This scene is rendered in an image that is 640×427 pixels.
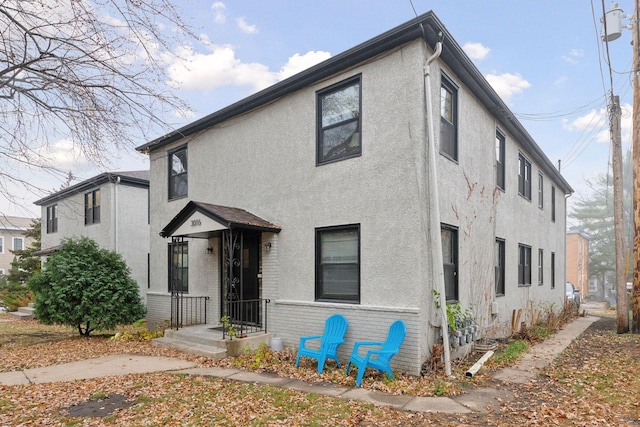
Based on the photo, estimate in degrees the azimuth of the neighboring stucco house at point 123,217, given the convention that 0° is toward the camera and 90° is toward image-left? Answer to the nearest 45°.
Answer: approximately 45°

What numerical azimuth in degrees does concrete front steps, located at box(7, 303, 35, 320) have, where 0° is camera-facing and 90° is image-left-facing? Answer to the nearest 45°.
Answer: approximately 45°

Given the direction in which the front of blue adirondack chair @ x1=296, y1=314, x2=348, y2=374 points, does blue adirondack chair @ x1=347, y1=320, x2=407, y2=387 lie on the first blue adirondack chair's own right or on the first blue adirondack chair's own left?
on the first blue adirondack chair's own left

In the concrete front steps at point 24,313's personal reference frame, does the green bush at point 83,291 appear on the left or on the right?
on its left

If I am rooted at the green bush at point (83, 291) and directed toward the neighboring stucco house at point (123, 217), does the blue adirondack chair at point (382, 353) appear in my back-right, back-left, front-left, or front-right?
back-right
